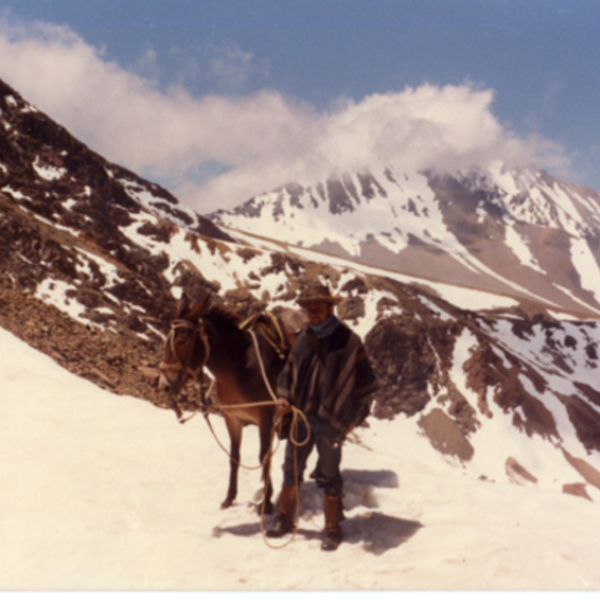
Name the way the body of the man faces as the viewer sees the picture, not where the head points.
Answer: toward the camera
